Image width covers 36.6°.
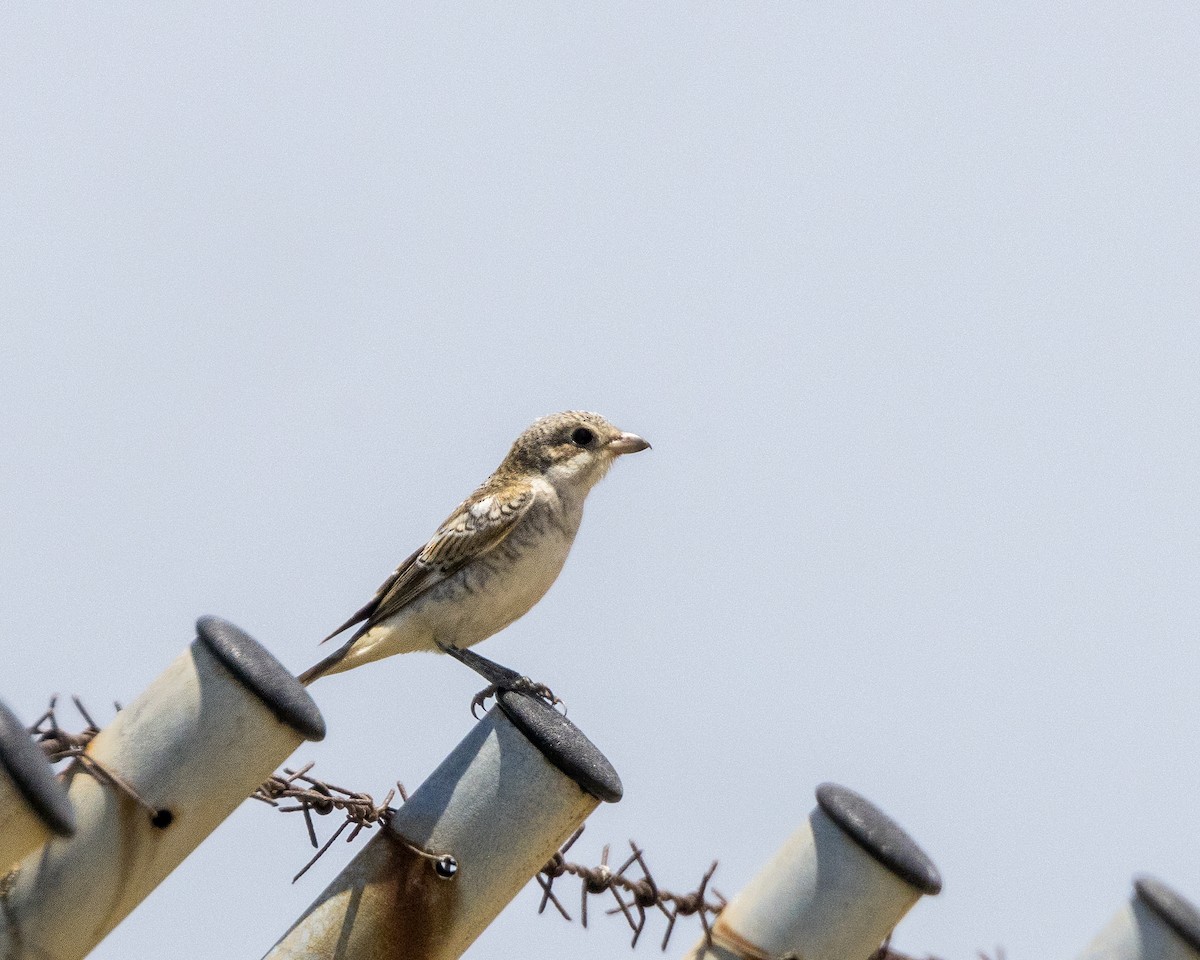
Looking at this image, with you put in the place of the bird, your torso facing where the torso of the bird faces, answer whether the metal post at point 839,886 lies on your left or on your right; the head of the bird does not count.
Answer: on your left

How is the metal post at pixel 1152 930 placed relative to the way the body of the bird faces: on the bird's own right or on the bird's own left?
on the bird's own left

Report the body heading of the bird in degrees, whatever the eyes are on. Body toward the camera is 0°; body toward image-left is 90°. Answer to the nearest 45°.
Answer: approximately 270°

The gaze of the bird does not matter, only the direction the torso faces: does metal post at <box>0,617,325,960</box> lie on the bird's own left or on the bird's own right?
on the bird's own right
